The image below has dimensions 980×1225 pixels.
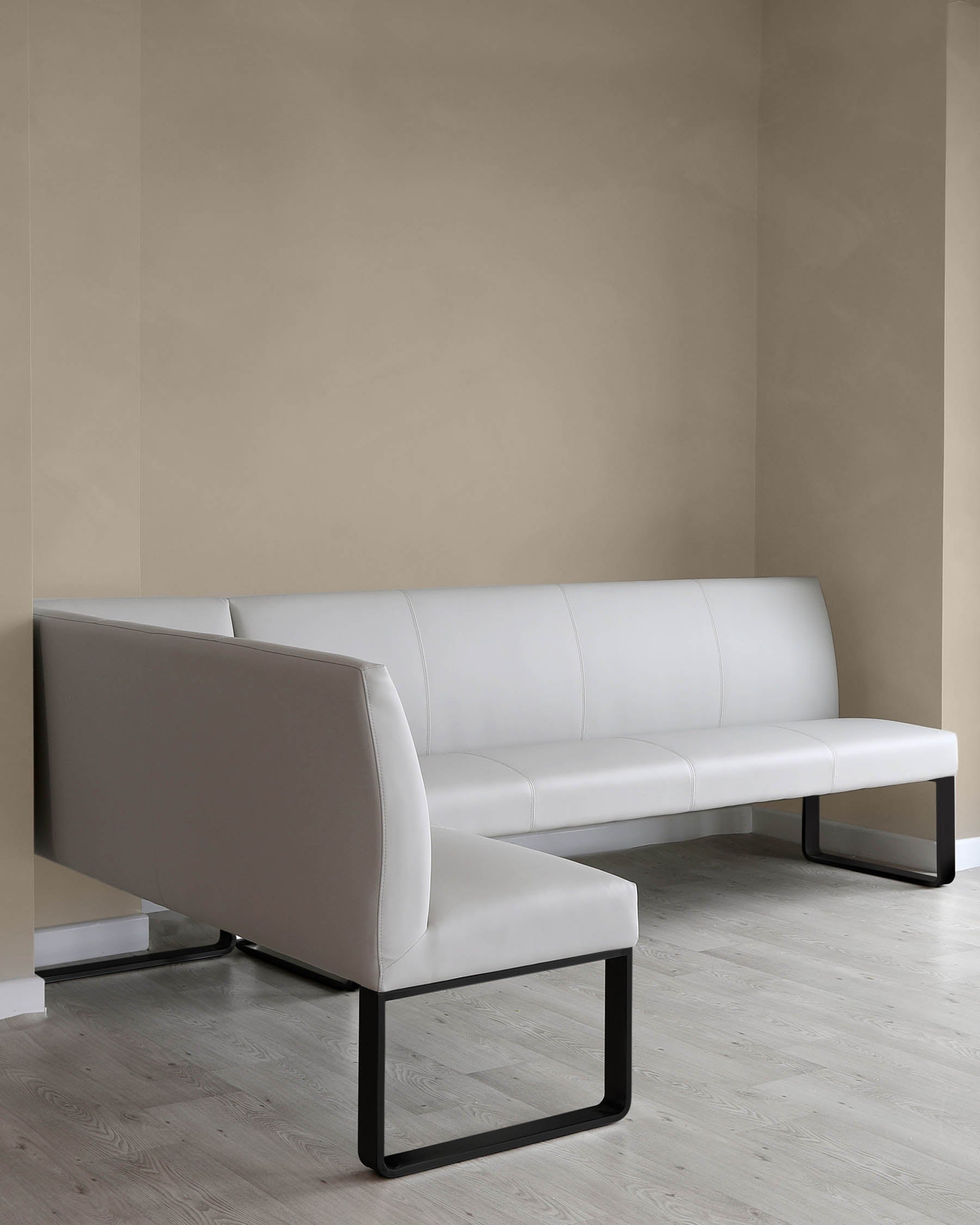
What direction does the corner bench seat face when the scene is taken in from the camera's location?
facing the viewer and to the right of the viewer
